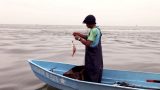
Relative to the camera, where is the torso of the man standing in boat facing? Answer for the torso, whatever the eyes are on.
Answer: to the viewer's left
